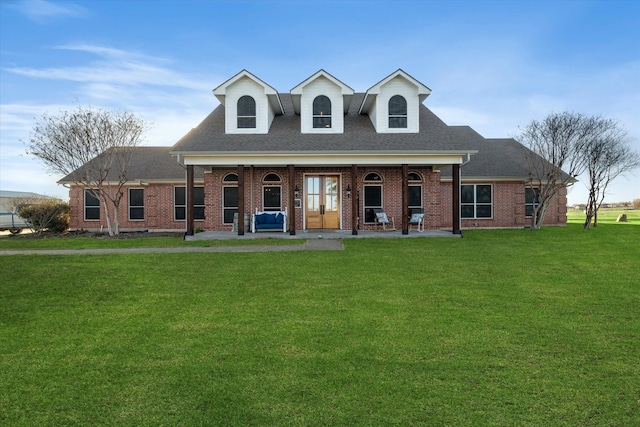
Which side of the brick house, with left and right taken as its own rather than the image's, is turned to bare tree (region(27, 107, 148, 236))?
right

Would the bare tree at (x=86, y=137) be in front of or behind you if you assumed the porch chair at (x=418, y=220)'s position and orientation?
in front

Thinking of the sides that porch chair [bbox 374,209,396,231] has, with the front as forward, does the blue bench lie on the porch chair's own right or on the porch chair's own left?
on the porch chair's own right

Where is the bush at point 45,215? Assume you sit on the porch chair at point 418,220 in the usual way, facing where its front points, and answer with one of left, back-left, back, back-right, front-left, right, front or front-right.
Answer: front-right

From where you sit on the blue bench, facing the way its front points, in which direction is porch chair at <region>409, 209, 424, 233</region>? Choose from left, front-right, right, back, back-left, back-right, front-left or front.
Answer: left

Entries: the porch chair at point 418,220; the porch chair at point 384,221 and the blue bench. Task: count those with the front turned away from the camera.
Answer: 0

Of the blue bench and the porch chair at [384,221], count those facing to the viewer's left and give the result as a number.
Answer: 0

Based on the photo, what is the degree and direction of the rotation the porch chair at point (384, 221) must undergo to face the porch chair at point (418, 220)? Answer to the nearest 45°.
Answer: approximately 45° to its left

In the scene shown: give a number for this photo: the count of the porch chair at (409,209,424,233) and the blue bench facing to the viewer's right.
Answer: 0

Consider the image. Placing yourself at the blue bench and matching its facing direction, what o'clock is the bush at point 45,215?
The bush is roughly at 4 o'clock from the blue bench.

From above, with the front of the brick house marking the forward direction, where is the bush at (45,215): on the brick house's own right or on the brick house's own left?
on the brick house's own right

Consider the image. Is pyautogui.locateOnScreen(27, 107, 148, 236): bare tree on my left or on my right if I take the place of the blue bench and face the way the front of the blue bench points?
on my right

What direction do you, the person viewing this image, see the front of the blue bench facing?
facing the viewer

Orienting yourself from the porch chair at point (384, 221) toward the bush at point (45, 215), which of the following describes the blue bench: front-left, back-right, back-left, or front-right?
front-left

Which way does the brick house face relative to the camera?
toward the camera
